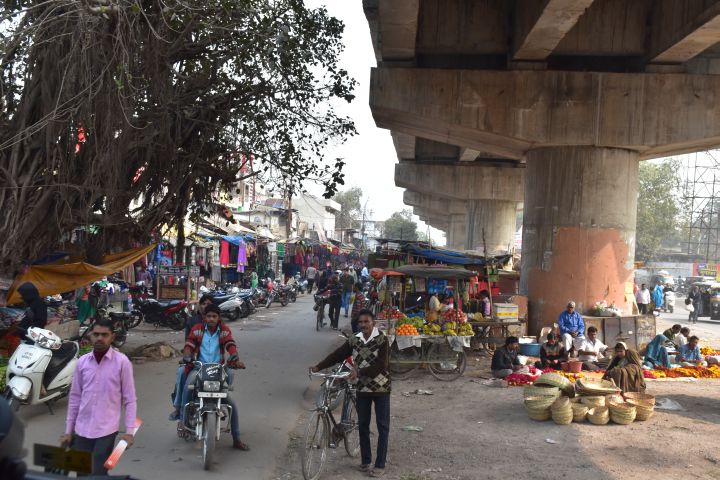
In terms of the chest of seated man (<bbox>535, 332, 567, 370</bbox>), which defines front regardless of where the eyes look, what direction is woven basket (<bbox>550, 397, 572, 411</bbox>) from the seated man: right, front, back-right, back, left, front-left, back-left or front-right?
front

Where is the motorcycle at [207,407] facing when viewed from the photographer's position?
facing the viewer

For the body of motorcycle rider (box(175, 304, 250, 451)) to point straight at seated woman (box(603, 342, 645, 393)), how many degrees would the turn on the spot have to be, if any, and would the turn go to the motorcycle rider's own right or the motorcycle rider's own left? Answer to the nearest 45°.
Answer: approximately 90° to the motorcycle rider's own left

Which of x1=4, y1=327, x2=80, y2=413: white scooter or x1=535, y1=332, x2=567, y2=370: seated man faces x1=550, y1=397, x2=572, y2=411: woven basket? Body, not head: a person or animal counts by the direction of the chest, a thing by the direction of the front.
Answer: the seated man

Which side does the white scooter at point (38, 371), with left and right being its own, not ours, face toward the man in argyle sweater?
left

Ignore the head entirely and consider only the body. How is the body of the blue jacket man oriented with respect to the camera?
toward the camera

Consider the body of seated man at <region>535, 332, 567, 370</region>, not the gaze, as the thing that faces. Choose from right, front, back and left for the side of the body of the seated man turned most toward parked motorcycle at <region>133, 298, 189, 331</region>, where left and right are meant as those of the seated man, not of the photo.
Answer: right

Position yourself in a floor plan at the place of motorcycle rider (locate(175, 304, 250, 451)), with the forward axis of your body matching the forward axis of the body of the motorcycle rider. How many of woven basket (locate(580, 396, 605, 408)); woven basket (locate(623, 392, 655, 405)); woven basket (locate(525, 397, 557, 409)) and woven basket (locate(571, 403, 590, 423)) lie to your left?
4

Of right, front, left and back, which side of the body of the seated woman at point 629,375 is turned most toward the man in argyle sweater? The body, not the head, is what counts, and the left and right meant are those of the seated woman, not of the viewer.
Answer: front

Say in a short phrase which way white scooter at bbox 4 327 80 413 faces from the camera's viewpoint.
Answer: facing the viewer and to the left of the viewer

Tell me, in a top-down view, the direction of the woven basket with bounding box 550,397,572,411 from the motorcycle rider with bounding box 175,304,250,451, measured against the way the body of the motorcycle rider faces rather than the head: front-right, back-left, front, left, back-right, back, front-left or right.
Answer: left

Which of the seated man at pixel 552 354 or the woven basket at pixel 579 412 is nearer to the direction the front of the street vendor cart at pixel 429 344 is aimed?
the woven basket

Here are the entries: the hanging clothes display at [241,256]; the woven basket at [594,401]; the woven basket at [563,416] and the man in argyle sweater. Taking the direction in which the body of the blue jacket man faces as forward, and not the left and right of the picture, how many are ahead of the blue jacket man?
3

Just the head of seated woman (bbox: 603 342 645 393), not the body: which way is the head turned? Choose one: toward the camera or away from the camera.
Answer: toward the camera

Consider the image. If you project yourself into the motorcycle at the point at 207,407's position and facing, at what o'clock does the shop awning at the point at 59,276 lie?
The shop awning is roughly at 5 o'clock from the motorcycle.
